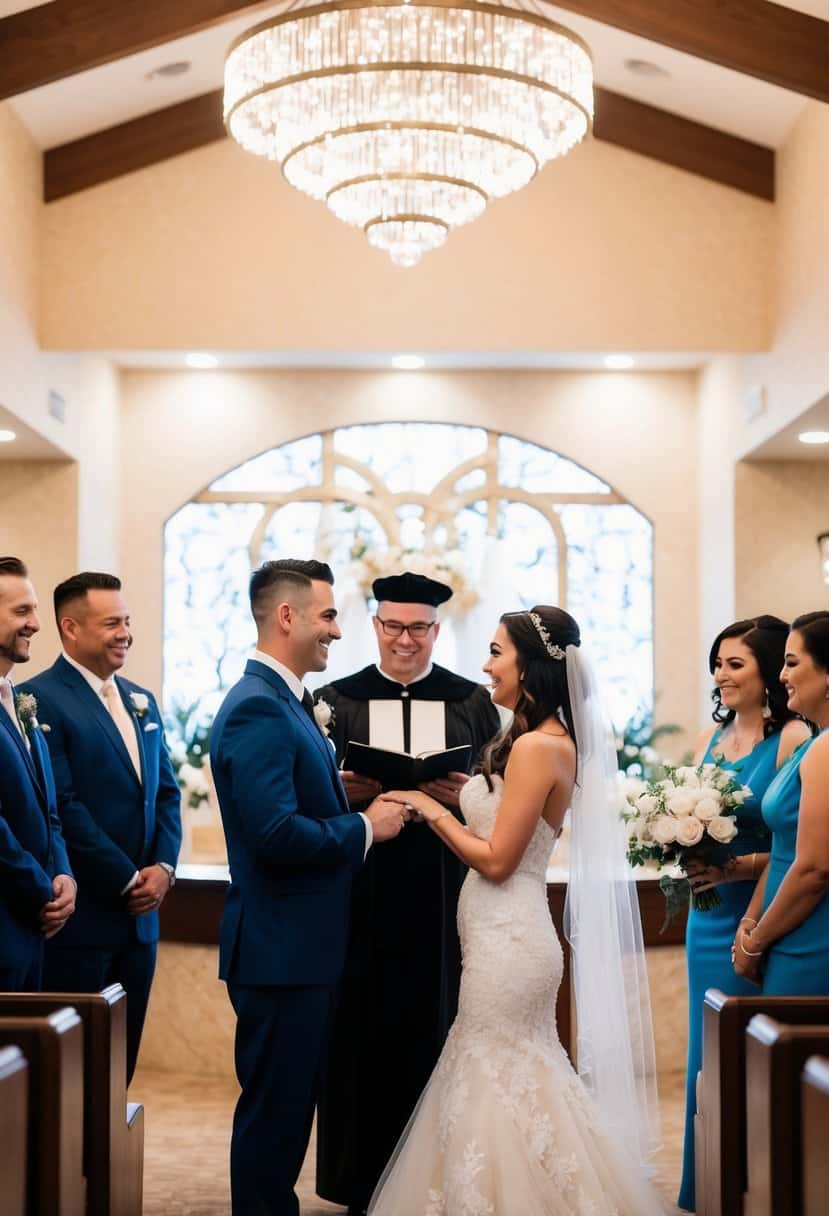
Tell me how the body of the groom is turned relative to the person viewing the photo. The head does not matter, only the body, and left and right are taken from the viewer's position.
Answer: facing to the right of the viewer

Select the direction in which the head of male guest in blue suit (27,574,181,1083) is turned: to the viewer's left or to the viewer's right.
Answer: to the viewer's right

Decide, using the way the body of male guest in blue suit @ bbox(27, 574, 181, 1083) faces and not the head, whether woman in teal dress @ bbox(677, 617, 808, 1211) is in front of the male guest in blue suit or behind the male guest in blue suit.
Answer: in front

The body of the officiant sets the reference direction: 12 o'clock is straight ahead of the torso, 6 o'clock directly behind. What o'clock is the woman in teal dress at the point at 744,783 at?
The woman in teal dress is roughly at 9 o'clock from the officiant.

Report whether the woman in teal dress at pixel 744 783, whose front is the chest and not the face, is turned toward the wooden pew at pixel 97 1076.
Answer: yes

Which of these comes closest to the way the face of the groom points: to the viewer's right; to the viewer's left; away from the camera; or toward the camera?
to the viewer's right

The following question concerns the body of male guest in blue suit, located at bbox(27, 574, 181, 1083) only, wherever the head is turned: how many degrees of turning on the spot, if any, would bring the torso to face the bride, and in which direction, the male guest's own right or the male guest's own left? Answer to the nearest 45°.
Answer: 0° — they already face them

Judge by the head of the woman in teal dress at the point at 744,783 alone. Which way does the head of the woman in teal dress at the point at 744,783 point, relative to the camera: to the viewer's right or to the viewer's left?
to the viewer's left

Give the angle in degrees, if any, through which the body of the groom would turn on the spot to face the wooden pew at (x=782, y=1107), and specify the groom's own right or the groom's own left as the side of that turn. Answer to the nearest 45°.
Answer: approximately 45° to the groom's own right

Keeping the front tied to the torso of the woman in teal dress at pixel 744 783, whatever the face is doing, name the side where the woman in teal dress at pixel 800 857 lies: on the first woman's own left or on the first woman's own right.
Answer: on the first woman's own left

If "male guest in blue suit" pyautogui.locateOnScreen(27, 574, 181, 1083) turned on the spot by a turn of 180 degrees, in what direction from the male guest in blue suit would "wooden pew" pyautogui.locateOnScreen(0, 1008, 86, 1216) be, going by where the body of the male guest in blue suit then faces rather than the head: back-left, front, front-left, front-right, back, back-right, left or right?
back-left

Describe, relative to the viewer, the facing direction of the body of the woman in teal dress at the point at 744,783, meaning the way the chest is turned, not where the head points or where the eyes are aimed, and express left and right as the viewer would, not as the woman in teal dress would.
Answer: facing the viewer and to the left of the viewer

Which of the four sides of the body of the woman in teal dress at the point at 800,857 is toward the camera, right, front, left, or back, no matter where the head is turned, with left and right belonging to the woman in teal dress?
left

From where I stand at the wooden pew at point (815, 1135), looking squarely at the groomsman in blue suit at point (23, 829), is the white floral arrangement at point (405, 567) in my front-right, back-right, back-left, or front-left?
front-right

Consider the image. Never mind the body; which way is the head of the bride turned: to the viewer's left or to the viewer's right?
to the viewer's left

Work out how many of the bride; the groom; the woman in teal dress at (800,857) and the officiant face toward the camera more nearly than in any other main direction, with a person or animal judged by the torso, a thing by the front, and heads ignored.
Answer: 1

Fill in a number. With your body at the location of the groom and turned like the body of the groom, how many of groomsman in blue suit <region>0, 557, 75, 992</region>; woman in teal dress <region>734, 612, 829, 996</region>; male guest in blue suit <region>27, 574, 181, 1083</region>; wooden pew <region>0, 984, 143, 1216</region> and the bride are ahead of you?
2

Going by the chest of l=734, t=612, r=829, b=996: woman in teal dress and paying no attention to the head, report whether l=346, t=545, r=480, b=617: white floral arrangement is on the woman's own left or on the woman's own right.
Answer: on the woman's own right

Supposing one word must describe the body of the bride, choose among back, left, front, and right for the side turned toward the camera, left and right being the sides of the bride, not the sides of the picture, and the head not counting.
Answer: left

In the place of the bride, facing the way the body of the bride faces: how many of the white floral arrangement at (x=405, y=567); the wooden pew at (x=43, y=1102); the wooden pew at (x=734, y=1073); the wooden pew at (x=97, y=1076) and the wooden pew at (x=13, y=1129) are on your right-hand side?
1

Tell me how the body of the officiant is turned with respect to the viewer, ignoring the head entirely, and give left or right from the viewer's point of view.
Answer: facing the viewer

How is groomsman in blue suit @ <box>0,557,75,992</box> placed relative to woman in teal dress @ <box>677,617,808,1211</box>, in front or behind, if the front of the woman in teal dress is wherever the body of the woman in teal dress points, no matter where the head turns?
in front
